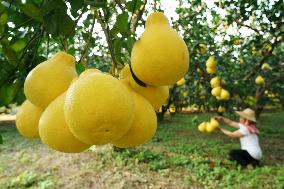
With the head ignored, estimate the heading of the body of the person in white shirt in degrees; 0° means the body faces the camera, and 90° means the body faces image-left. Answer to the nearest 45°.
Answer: approximately 90°

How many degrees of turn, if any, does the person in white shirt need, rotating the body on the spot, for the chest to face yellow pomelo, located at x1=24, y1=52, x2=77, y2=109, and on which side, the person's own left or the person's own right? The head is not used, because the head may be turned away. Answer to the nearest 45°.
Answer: approximately 90° to the person's own left

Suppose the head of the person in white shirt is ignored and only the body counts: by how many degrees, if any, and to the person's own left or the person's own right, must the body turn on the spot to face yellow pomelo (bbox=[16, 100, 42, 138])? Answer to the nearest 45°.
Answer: approximately 90° to the person's own left

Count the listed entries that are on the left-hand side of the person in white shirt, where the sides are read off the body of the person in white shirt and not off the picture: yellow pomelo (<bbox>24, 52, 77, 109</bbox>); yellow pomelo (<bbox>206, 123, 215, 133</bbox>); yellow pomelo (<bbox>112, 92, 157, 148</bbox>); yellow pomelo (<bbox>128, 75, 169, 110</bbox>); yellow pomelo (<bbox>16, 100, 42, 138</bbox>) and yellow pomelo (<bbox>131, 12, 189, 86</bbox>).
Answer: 5

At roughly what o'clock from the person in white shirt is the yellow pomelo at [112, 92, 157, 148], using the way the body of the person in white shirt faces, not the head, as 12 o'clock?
The yellow pomelo is roughly at 9 o'clock from the person in white shirt.

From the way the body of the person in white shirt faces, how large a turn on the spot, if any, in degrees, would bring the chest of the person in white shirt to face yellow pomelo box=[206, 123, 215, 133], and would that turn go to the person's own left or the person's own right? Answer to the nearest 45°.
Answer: approximately 45° to the person's own right

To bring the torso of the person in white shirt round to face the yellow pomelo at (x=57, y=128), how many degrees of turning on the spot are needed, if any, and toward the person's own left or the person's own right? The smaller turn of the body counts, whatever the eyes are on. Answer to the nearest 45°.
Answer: approximately 90° to the person's own left

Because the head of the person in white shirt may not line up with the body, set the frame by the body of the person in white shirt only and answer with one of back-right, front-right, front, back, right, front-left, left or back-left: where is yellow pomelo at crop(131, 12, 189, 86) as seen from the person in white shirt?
left

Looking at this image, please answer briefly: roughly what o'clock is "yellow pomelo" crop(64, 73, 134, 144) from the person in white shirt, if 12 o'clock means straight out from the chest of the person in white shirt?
The yellow pomelo is roughly at 9 o'clock from the person in white shirt.

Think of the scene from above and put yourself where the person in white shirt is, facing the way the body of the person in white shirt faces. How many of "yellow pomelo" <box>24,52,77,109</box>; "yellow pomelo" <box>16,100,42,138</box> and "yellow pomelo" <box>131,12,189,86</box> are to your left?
3
